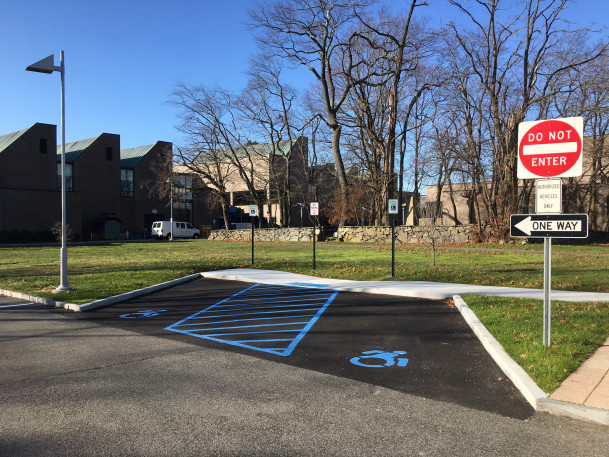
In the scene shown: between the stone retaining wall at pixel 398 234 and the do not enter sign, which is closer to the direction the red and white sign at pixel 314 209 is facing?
the do not enter sign

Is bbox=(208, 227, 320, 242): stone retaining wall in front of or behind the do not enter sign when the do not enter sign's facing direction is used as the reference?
behind

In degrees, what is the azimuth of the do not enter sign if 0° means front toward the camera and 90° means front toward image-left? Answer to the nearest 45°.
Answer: approximately 0°

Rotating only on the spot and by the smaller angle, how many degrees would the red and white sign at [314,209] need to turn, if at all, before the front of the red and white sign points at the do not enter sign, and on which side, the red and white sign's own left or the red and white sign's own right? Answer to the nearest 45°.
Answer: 0° — it already faces it

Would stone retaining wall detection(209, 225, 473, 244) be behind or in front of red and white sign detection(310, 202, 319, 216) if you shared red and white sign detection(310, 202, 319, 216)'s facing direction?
behind

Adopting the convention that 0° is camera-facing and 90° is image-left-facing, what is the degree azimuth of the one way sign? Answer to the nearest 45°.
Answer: approximately 0°

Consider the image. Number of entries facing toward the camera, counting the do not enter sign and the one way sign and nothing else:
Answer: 2

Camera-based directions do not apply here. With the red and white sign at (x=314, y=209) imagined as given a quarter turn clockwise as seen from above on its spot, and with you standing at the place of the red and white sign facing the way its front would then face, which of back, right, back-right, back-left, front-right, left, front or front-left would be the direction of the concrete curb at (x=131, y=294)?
front-left

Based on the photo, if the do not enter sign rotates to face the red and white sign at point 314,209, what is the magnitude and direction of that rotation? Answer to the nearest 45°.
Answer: approximately 135° to its right

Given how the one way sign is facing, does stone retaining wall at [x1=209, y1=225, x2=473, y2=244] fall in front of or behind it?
behind

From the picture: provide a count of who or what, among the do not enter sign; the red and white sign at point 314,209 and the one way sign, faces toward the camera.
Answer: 3

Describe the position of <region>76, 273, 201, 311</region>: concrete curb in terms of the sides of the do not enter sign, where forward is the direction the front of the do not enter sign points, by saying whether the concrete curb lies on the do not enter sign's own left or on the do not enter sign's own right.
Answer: on the do not enter sign's own right

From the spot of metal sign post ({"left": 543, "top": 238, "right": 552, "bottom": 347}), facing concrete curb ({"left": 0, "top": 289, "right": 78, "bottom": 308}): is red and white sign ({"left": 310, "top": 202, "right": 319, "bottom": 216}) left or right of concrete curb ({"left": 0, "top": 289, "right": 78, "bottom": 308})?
right
